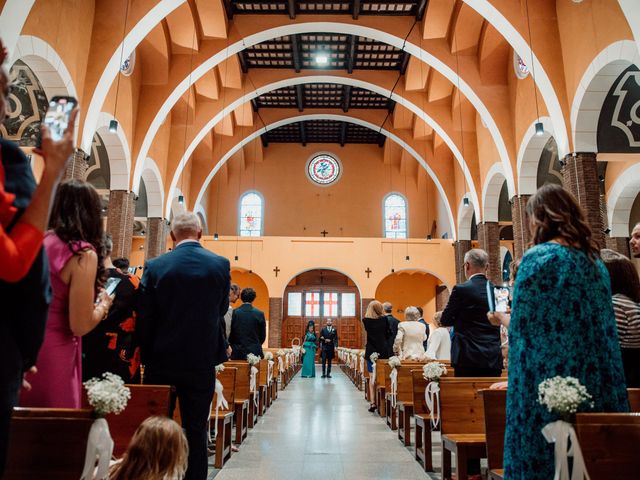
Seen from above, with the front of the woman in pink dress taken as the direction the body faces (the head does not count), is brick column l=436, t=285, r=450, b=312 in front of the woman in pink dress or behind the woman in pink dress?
in front

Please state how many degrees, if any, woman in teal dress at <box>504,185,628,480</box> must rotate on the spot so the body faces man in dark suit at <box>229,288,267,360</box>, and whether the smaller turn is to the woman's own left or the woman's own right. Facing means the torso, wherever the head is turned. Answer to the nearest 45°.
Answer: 0° — they already face them

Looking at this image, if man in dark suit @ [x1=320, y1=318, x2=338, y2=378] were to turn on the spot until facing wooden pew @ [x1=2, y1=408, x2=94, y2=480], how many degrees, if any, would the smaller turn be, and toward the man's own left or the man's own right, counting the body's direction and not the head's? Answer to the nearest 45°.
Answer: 0° — they already face it

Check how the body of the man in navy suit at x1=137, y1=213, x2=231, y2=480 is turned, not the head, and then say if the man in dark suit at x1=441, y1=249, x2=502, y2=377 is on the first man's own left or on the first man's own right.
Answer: on the first man's own right

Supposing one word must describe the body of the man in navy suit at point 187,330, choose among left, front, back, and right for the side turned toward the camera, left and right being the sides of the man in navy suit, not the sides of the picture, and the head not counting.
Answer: back

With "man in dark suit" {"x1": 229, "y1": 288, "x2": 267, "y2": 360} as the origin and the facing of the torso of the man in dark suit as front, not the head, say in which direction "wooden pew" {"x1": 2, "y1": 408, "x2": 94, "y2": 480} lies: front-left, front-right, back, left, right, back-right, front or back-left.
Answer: back

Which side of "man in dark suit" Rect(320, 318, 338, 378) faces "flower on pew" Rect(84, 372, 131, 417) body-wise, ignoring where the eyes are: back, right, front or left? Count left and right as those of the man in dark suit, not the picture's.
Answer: front

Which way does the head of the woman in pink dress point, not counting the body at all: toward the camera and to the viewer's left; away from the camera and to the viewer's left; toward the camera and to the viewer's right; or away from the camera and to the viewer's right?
away from the camera and to the viewer's right

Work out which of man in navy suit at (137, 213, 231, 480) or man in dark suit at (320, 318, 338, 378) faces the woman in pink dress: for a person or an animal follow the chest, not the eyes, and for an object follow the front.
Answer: the man in dark suit

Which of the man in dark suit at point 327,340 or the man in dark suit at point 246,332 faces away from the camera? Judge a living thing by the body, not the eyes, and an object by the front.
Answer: the man in dark suit at point 246,332

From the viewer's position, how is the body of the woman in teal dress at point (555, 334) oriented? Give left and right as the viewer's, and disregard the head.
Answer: facing away from the viewer and to the left of the viewer

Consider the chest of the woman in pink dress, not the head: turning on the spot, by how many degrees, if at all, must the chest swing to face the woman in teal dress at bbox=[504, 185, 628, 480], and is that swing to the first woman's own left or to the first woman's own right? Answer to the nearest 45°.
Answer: approximately 90° to the first woman's own right

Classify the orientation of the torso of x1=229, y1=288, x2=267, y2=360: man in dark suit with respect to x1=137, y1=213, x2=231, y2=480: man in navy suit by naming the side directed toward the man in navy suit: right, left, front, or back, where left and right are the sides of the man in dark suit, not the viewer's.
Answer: back
